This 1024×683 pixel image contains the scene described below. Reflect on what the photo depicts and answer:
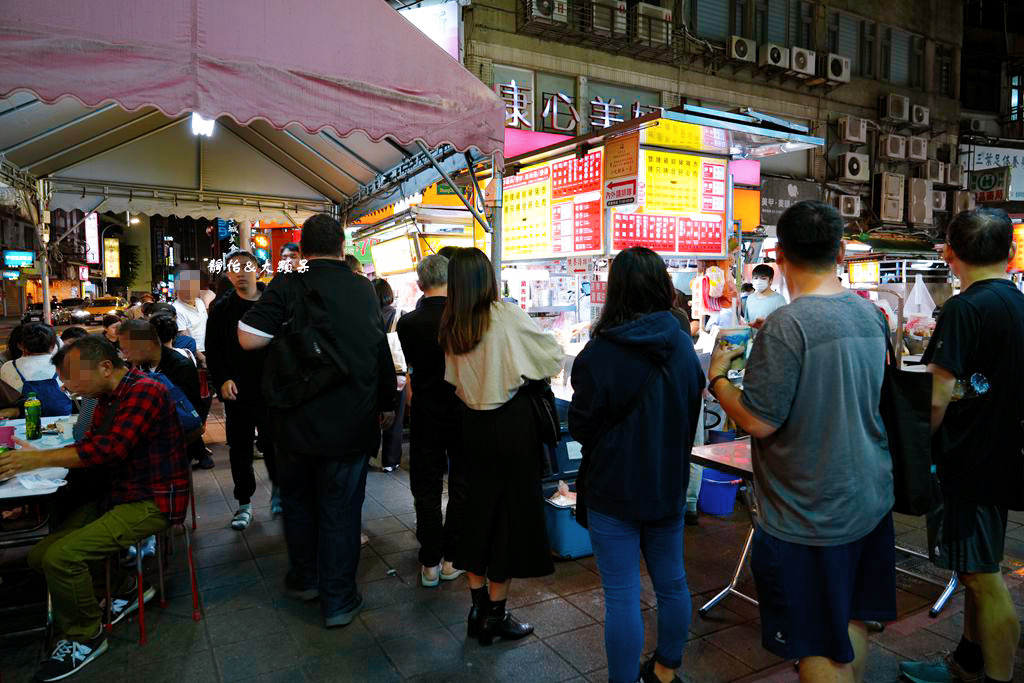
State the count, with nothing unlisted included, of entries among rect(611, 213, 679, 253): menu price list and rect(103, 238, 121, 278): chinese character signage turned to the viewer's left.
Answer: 0

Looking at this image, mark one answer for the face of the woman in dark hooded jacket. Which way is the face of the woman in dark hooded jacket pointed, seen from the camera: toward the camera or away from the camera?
away from the camera

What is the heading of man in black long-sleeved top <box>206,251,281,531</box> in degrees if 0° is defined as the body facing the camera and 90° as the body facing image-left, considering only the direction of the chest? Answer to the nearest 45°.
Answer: approximately 0°

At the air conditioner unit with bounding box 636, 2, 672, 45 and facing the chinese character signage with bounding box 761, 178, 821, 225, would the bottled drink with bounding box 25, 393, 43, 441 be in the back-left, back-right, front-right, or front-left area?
back-right

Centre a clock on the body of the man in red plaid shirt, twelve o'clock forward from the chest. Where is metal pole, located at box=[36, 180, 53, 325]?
The metal pole is roughly at 3 o'clock from the man in red plaid shirt.

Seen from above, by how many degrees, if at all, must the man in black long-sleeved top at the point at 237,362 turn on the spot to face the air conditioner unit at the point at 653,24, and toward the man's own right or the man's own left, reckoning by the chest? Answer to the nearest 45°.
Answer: approximately 135° to the man's own left

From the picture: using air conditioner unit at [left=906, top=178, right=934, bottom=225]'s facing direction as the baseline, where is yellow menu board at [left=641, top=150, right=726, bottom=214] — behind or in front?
in front

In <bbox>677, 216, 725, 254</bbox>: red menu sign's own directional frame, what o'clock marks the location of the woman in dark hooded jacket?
The woman in dark hooded jacket is roughly at 12 o'clock from the red menu sign.

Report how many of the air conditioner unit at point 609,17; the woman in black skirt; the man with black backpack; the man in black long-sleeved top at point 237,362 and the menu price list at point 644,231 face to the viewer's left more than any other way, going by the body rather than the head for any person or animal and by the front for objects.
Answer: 0

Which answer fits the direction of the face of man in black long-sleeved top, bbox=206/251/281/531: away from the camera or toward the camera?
toward the camera

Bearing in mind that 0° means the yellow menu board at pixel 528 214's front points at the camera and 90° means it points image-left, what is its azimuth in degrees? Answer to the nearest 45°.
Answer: approximately 45°

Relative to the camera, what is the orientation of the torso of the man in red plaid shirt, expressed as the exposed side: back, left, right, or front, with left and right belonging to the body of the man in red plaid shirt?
left

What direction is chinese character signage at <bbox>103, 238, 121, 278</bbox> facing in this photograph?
toward the camera

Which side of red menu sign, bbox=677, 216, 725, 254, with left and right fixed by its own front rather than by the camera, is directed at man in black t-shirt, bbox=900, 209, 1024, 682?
front

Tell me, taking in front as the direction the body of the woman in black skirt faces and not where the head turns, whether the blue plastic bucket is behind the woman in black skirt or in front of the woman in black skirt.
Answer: in front

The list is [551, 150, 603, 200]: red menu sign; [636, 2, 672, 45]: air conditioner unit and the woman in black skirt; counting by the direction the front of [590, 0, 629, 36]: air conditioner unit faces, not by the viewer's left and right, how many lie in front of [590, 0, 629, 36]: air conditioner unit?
2

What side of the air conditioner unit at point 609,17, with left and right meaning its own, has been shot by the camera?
front

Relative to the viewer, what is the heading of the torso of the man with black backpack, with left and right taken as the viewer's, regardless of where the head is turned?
facing away from the viewer

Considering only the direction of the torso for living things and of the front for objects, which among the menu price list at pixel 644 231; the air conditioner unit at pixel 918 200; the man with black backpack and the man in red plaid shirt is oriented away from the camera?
the man with black backpack

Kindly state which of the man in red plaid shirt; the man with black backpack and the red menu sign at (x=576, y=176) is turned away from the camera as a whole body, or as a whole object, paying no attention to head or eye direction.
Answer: the man with black backpack
